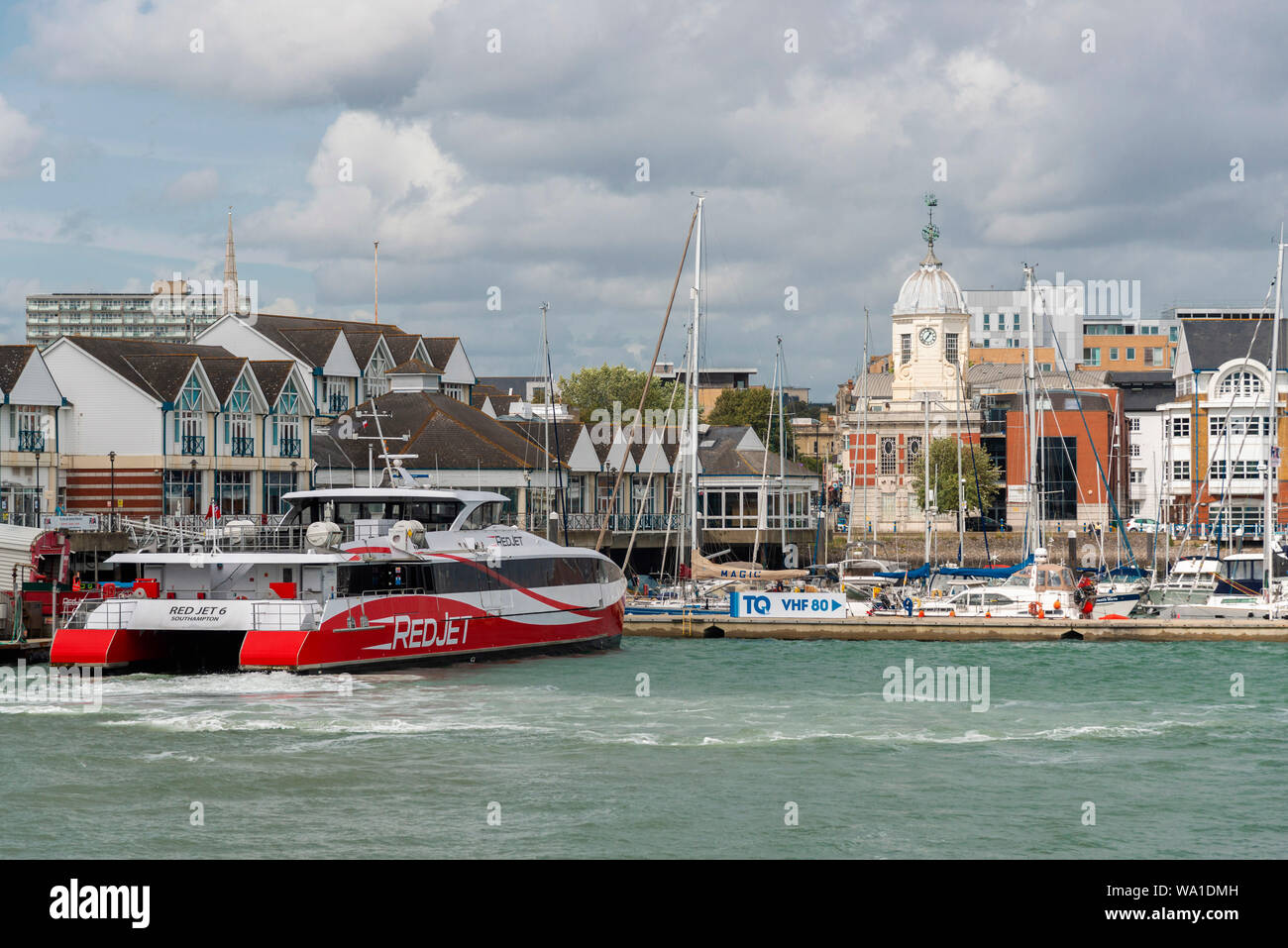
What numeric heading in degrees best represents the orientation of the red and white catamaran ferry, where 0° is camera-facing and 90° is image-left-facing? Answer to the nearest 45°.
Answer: approximately 225°
